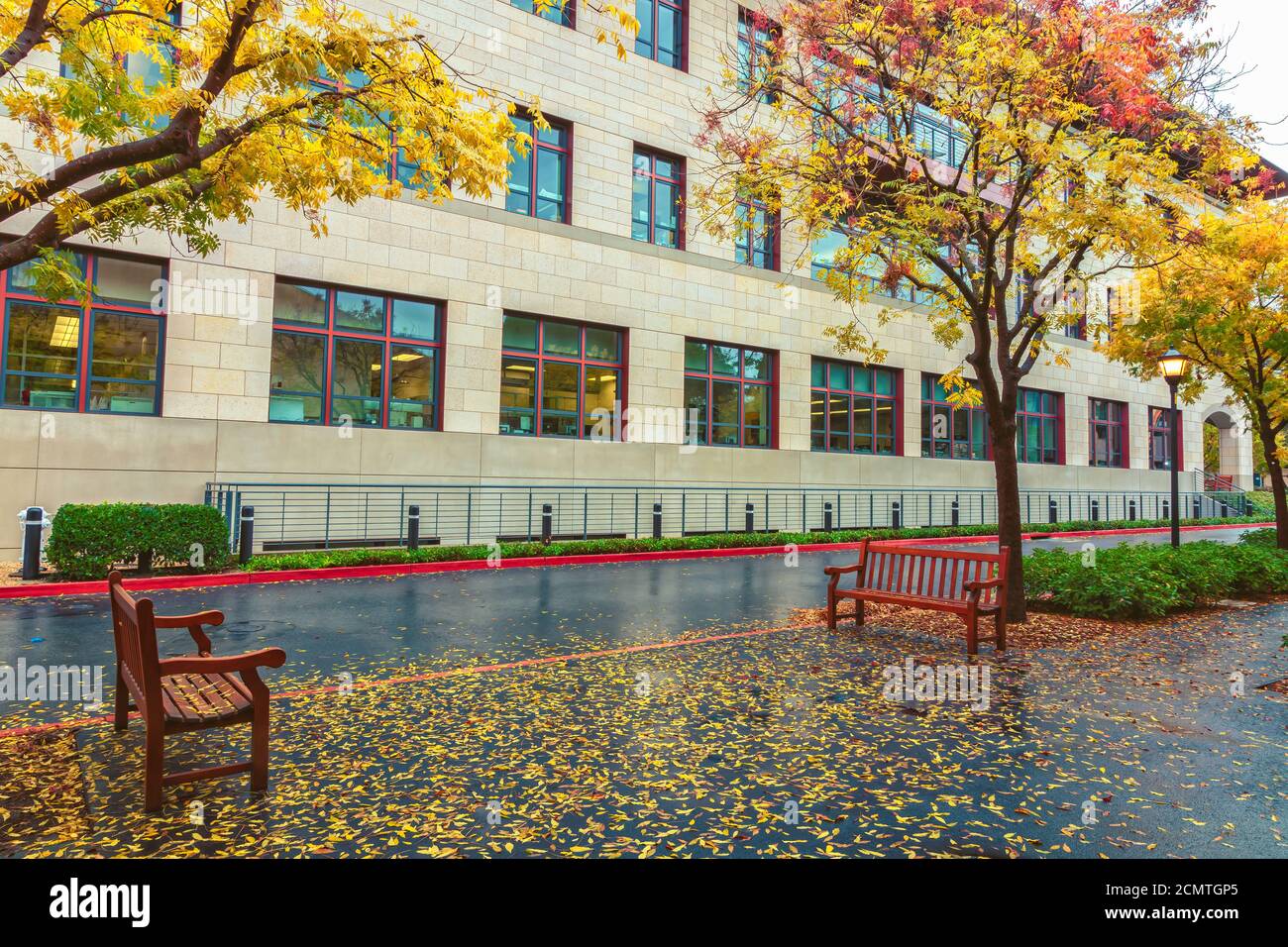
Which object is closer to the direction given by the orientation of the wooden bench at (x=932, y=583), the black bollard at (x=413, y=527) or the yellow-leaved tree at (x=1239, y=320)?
the black bollard

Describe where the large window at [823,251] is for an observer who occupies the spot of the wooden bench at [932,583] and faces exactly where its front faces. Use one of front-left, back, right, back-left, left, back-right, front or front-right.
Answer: back-right

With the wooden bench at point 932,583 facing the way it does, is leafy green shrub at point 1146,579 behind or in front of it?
behind

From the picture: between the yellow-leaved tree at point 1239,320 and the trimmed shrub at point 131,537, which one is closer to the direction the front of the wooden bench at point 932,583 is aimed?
the trimmed shrub

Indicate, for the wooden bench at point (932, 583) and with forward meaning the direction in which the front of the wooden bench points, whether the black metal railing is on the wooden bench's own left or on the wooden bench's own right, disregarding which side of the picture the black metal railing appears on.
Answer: on the wooden bench's own right

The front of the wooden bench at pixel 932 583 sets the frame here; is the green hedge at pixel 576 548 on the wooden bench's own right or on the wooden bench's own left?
on the wooden bench's own right

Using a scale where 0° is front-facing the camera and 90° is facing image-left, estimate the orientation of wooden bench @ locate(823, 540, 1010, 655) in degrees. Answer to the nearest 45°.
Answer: approximately 45°

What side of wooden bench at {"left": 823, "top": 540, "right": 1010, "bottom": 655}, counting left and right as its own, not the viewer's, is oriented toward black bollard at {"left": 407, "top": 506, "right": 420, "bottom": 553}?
right

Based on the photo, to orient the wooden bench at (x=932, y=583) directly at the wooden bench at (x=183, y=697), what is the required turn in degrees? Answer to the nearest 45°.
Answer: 0° — it already faces it
